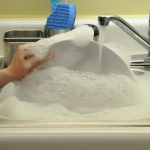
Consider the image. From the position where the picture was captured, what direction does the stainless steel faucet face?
facing to the left of the viewer

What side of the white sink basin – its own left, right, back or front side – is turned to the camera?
front
